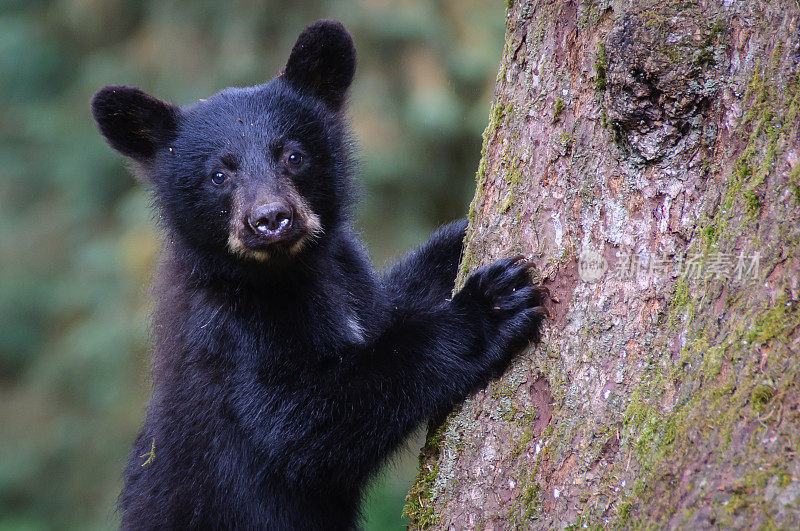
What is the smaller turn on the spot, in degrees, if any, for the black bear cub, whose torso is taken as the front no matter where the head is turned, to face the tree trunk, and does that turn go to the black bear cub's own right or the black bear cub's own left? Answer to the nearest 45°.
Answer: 0° — it already faces it

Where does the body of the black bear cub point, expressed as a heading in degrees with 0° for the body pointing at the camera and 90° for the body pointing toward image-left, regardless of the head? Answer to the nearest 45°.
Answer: approximately 315°
